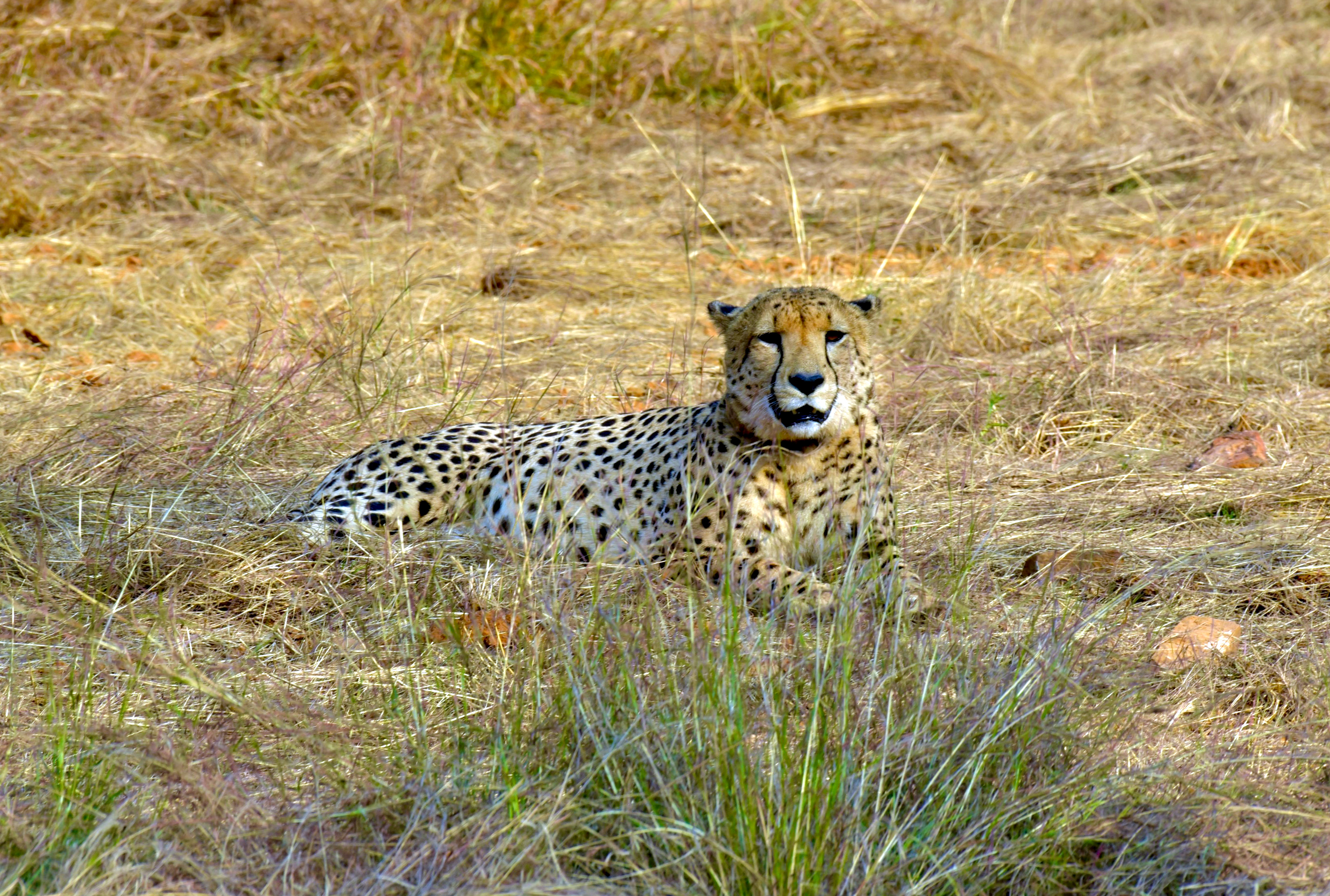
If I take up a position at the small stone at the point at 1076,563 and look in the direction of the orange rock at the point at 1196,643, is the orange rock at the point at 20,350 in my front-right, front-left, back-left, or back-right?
back-right

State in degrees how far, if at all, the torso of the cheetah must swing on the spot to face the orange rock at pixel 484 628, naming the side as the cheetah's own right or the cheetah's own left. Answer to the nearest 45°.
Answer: approximately 90° to the cheetah's own right

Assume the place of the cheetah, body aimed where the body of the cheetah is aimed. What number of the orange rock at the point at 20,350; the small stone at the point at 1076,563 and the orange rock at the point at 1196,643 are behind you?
1

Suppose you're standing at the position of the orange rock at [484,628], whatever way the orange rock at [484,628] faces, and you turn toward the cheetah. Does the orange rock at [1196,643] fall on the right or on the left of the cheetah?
right

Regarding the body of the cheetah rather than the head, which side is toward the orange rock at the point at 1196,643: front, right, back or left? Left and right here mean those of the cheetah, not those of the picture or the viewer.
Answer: front

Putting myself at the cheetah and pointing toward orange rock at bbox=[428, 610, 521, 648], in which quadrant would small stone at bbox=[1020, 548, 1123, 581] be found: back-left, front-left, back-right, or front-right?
back-left

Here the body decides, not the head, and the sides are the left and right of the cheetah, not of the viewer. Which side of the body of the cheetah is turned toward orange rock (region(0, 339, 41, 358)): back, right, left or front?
back

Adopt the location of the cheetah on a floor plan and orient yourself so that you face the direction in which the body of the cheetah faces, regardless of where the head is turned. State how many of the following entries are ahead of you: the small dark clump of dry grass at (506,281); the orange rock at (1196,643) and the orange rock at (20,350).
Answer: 1

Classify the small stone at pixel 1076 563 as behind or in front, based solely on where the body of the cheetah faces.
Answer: in front

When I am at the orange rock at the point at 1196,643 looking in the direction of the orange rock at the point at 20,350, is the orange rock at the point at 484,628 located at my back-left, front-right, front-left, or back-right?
front-left

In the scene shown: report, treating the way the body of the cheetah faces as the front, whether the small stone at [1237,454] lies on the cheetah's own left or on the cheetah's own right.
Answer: on the cheetah's own left

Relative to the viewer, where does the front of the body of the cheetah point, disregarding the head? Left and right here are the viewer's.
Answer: facing the viewer and to the right of the viewer

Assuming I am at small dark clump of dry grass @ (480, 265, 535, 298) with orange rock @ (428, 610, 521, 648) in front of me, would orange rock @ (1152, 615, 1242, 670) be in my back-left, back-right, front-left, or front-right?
front-left

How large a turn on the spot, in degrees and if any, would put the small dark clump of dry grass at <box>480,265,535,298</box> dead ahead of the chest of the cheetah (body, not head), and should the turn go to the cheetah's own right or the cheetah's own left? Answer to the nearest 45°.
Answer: approximately 135° to the cheetah's own left

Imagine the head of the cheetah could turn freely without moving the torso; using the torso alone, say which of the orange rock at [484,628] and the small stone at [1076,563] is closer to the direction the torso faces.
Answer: the small stone
